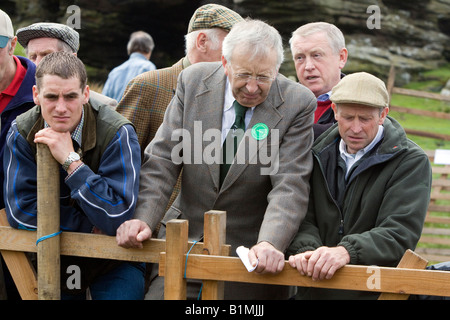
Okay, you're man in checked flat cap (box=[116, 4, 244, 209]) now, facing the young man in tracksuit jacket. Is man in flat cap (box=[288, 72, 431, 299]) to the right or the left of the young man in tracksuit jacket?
left

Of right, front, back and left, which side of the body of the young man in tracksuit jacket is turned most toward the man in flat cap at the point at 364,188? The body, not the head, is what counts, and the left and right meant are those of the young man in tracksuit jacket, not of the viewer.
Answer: left

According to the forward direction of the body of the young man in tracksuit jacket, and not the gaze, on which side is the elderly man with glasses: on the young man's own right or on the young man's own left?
on the young man's own left

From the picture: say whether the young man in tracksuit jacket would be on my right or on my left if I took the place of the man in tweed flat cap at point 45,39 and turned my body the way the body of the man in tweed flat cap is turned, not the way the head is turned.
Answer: on my left

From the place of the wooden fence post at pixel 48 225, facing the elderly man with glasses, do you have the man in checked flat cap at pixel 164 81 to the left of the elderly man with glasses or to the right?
left

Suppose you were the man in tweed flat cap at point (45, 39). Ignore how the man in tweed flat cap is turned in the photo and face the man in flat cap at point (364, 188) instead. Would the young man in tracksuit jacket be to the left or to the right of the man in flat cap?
right

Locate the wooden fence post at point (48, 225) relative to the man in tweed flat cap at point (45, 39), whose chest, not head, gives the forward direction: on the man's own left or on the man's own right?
on the man's own left

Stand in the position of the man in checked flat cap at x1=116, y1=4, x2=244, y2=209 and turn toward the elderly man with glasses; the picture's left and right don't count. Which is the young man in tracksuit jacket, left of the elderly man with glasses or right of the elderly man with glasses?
right
